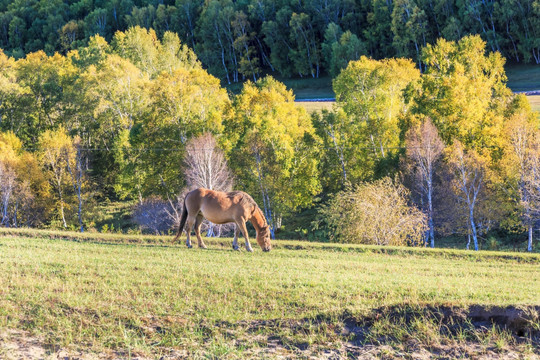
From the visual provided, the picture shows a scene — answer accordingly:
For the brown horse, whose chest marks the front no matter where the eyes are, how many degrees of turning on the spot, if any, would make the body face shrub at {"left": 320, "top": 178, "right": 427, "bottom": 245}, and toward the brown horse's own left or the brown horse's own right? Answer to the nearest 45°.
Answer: approximately 45° to the brown horse's own left

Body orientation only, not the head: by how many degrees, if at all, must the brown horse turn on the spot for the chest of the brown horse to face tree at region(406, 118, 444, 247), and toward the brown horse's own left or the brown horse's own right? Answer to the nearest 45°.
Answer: approximately 45° to the brown horse's own left

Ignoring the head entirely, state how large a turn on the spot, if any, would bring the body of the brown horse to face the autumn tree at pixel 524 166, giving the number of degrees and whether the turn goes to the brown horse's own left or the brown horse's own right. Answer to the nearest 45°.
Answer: approximately 45° to the brown horse's own left

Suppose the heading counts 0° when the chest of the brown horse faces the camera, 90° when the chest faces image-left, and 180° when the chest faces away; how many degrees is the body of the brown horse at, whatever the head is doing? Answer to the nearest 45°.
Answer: approximately 270°

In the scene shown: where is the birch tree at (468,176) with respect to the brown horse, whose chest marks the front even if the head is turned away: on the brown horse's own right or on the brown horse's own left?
on the brown horse's own left
